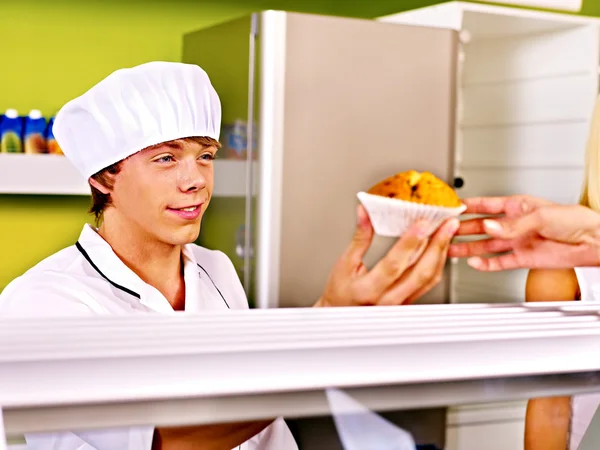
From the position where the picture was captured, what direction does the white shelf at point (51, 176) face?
facing the viewer

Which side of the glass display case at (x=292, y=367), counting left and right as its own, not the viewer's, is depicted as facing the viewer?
front

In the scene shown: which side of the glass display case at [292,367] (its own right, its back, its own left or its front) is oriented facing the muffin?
back

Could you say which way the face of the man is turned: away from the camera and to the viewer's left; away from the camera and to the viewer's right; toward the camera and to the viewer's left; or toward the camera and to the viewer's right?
toward the camera and to the viewer's right

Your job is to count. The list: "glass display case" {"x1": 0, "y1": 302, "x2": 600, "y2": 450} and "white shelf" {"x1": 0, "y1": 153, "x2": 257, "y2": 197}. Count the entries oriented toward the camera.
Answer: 2

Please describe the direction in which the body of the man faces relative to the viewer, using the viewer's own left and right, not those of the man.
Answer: facing the viewer and to the right of the viewer

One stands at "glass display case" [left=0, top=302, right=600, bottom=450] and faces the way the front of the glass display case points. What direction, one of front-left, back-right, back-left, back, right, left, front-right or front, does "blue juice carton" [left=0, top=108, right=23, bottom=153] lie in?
back-right

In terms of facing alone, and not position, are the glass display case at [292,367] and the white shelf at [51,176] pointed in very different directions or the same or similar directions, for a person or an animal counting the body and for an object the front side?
same or similar directions
